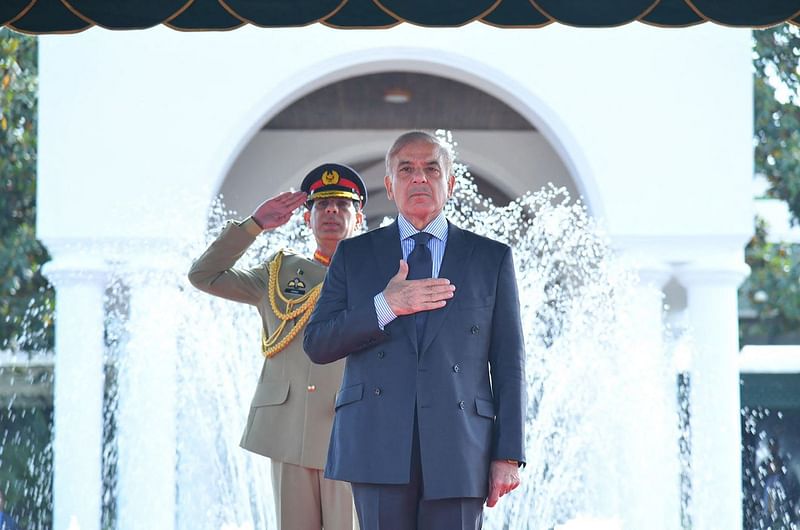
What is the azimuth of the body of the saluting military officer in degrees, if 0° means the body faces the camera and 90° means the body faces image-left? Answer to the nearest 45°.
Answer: approximately 0°

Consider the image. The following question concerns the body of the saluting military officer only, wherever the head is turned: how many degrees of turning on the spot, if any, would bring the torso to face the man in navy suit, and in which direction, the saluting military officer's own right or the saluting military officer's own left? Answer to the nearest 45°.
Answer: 0° — they already face them

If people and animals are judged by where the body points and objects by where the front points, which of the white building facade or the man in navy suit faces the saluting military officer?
the white building facade

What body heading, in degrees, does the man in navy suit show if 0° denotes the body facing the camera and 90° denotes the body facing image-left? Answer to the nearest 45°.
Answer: approximately 0°

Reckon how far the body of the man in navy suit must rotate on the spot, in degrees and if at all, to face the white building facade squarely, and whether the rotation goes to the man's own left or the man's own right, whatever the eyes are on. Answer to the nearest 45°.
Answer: approximately 180°
